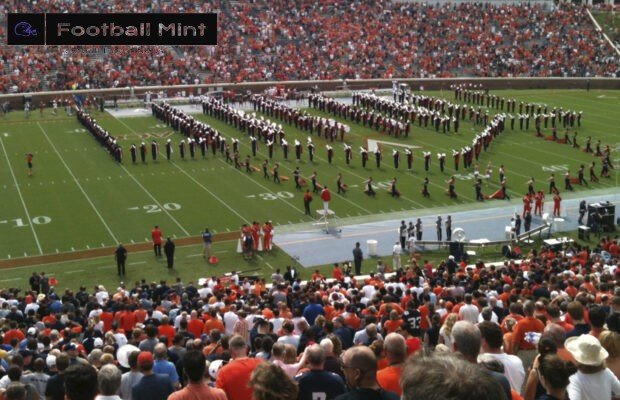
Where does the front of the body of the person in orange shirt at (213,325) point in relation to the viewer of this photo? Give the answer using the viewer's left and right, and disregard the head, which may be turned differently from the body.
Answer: facing away from the viewer

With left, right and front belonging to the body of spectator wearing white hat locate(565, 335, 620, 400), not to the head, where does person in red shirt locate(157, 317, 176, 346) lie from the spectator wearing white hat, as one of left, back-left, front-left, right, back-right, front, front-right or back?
front-left

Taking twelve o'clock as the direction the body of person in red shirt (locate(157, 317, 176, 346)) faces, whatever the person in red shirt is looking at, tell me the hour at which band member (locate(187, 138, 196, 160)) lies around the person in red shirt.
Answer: The band member is roughly at 12 o'clock from the person in red shirt.

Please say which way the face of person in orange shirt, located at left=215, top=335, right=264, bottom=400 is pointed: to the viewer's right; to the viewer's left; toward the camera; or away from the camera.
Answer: away from the camera

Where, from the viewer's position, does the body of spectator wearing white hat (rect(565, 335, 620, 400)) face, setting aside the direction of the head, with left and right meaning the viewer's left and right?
facing away from the viewer

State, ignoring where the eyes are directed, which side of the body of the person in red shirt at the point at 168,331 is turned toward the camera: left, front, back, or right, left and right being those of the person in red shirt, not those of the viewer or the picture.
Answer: back

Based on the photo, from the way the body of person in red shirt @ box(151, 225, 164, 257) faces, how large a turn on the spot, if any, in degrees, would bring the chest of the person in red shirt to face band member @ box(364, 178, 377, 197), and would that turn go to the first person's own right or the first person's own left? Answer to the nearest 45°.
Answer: approximately 45° to the first person's own right

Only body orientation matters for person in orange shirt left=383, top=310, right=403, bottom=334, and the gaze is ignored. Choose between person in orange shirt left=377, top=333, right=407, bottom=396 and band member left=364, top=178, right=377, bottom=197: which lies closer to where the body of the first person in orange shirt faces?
the band member

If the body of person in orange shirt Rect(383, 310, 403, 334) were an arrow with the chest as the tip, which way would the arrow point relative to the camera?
away from the camera

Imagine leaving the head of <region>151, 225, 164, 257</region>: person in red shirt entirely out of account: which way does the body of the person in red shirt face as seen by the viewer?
away from the camera

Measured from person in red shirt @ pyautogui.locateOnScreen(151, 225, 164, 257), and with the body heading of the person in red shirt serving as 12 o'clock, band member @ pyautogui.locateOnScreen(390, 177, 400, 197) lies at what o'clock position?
The band member is roughly at 2 o'clock from the person in red shirt.

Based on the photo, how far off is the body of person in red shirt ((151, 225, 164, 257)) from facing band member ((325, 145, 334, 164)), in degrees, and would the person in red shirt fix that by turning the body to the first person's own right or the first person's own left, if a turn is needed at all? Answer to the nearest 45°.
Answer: approximately 45° to the first person's own right
